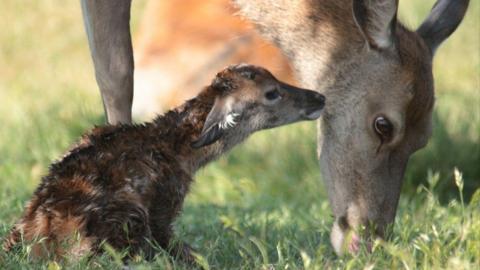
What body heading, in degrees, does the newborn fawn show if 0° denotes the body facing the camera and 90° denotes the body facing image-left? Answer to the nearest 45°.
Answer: approximately 270°
